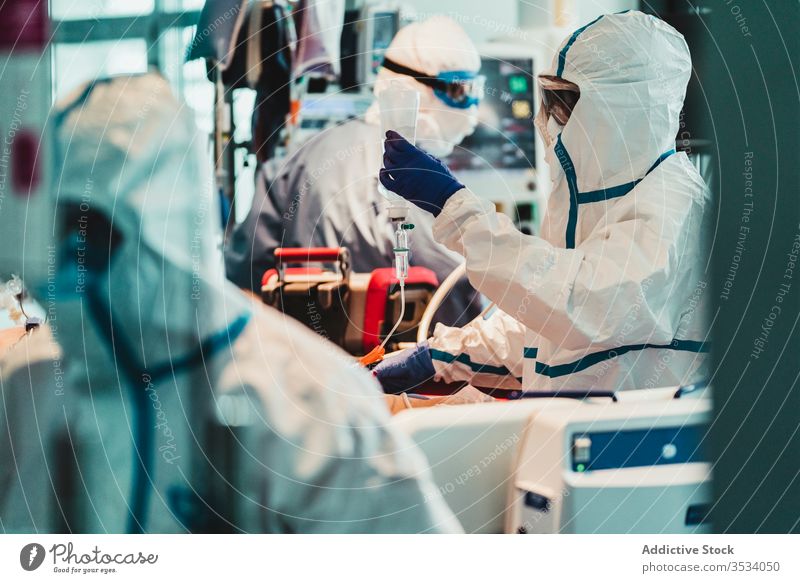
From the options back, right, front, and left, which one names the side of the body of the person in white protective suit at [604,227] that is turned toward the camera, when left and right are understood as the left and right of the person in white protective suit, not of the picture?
left

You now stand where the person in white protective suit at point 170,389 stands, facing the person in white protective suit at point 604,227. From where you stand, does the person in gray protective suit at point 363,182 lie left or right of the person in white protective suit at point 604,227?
left

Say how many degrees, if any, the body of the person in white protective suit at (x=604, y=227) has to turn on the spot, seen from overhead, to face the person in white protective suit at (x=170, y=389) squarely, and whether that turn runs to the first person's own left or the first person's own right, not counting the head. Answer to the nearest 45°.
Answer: approximately 45° to the first person's own left

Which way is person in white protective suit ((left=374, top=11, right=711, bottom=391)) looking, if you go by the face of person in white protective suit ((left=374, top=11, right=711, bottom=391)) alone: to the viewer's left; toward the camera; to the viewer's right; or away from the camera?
to the viewer's left
